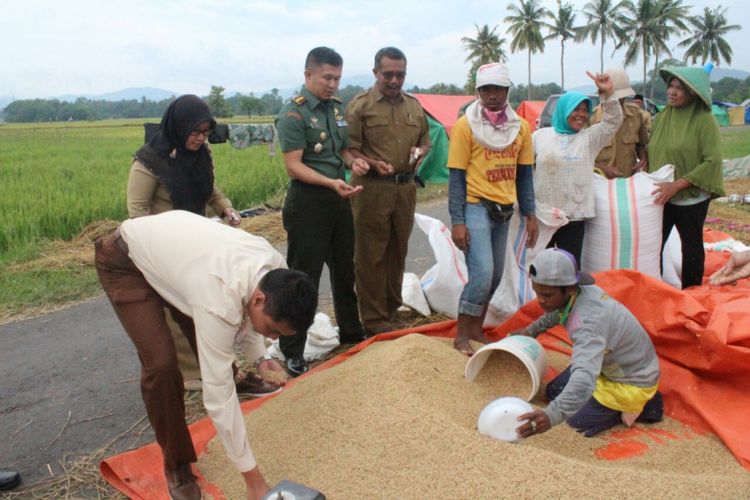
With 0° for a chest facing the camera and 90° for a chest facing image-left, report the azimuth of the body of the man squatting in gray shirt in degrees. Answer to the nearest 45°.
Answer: approximately 90°

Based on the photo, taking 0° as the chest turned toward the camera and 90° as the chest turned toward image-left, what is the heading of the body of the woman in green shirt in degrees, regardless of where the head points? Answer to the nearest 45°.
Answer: approximately 45°

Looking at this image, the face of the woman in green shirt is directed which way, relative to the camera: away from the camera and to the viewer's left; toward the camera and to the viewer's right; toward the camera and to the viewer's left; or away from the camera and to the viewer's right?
toward the camera and to the viewer's left

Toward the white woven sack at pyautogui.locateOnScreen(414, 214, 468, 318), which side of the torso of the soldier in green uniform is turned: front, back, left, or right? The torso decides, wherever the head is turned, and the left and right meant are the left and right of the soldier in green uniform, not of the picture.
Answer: left

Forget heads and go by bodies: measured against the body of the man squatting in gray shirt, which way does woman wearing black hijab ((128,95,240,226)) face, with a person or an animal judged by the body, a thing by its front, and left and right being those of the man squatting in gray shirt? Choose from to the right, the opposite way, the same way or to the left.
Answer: the opposite way

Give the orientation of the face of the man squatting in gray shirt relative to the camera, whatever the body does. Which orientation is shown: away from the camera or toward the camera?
toward the camera

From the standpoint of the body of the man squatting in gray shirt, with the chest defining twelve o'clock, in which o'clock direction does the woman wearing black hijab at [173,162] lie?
The woman wearing black hijab is roughly at 12 o'clock from the man squatting in gray shirt.

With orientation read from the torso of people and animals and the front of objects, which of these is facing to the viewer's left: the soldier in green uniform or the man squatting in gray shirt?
the man squatting in gray shirt

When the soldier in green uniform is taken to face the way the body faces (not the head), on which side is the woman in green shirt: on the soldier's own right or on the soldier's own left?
on the soldier's own left

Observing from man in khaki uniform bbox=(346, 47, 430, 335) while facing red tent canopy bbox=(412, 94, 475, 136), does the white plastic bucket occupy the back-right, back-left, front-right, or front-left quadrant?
back-right

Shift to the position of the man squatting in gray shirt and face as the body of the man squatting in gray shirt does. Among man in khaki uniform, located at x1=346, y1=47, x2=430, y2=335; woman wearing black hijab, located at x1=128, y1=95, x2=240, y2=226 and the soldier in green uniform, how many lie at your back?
0

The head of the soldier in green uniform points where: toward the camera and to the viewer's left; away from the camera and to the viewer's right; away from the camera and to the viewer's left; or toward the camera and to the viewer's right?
toward the camera and to the viewer's right

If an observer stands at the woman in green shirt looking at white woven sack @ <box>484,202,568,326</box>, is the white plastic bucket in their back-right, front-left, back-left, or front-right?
front-left

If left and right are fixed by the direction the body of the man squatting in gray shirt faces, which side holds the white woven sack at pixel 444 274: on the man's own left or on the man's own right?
on the man's own right

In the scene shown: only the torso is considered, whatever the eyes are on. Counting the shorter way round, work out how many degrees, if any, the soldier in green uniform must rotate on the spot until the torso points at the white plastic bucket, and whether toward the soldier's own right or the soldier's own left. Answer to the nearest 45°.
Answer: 0° — they already face it

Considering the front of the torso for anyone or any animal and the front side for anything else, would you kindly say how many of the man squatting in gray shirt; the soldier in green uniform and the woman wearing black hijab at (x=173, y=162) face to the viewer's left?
1
